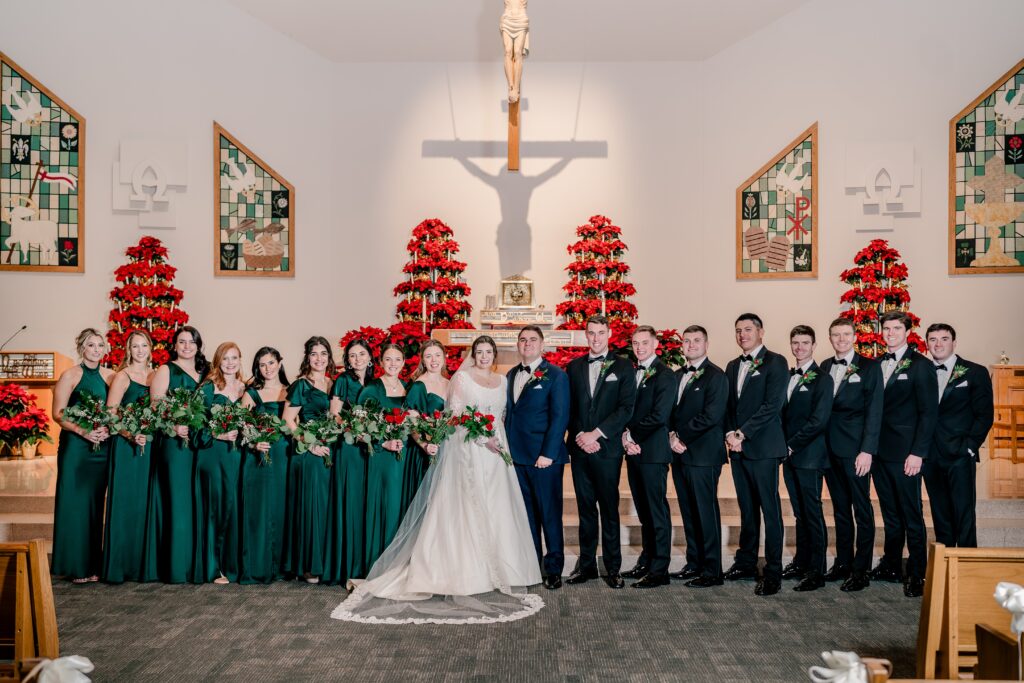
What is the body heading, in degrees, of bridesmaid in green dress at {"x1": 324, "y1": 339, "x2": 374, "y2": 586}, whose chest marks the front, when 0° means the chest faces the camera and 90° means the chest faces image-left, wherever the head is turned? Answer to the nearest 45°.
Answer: approximately 315°

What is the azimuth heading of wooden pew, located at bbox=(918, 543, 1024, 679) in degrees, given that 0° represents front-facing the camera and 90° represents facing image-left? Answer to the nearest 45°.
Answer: approximately 180°

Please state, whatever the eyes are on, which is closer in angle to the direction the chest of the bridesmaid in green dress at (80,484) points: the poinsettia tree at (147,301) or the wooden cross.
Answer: the wooden cross

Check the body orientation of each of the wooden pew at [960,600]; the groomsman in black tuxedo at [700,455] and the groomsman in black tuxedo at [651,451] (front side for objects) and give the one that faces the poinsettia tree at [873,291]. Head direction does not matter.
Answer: the wooden pew

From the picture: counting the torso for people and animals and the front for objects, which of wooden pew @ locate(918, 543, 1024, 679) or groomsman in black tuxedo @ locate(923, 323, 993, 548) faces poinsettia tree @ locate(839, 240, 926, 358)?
the wooden pew

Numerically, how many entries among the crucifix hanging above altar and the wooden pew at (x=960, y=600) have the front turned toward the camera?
1
